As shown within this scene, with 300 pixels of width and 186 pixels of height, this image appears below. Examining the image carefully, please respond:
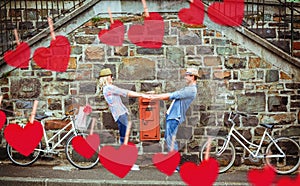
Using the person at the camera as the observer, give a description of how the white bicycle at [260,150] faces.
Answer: facing to the left of the viewer

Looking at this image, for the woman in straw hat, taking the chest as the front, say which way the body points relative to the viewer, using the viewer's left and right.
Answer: facing to the right of the viewer

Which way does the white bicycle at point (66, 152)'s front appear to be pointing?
to the viewer's right

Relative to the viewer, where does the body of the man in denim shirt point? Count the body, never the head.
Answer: to the viewer's left

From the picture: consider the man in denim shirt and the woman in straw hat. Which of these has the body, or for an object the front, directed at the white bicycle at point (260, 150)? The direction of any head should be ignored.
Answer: the woman in straw hat

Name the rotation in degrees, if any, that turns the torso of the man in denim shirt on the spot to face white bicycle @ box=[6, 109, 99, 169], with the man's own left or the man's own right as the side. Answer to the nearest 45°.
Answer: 0° — they already face it

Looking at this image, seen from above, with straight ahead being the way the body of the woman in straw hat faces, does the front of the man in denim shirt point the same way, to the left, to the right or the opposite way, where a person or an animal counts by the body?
the opposite way

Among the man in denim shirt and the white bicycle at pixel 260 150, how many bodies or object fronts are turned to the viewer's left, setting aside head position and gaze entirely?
2

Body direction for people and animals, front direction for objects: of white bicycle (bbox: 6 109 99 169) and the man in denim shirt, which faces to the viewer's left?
the man in denim shirt
